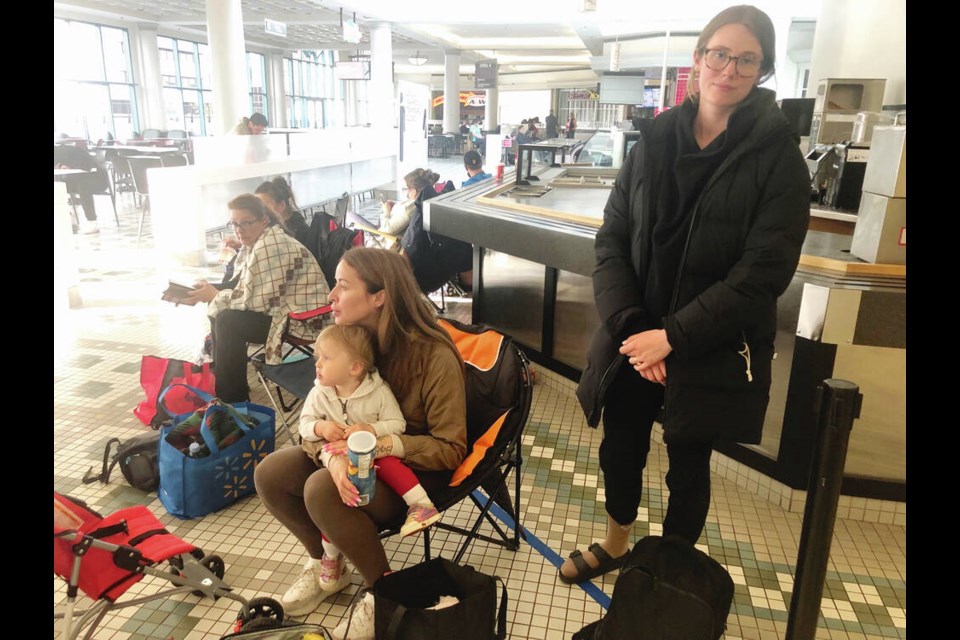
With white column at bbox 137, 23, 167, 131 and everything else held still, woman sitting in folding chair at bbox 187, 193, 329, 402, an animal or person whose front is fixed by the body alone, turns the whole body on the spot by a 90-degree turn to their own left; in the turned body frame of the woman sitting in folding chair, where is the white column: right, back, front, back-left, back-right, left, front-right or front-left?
back

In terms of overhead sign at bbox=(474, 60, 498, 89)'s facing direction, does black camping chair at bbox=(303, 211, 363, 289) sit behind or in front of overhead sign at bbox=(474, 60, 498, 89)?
in front

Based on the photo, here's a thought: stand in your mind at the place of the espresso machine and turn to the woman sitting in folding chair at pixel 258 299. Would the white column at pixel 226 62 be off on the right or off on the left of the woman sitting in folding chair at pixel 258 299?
right

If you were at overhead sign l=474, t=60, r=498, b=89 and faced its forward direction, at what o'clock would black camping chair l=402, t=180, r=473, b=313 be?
The black camping chair is roughly at 12 o'clock from the overhead sign.

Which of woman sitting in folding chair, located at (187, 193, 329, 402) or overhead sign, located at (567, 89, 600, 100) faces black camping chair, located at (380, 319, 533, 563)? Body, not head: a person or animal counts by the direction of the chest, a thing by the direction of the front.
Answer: the overhead sign

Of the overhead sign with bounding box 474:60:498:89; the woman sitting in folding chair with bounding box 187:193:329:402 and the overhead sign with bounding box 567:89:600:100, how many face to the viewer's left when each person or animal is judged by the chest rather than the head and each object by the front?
1

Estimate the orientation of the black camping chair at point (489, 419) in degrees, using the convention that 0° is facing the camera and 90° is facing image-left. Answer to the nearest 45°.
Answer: approximately 45°

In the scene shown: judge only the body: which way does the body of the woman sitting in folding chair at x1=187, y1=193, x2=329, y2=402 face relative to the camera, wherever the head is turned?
to the viewer's left

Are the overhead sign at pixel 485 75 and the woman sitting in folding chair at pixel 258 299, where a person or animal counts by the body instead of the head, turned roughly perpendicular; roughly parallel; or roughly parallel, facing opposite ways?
roughly perpendicular

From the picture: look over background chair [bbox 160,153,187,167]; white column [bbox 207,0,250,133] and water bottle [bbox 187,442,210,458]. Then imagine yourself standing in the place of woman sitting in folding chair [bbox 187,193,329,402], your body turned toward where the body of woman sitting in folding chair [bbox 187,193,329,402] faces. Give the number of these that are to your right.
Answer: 2

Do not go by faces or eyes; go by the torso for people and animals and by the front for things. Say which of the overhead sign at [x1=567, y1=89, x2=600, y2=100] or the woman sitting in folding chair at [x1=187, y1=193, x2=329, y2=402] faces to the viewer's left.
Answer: the woman sitting in folding chair

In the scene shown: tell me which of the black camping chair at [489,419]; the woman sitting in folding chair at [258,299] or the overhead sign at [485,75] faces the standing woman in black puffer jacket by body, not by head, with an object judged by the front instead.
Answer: the overhead sign

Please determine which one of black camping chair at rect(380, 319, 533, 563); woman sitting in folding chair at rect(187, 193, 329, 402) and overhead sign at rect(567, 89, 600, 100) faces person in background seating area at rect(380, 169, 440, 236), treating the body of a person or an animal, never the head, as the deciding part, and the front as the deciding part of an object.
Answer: the overhead sign

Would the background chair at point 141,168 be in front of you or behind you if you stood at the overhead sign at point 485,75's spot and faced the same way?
in front

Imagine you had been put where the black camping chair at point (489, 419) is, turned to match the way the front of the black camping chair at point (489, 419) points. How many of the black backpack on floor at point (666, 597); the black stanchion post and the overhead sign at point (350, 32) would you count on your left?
2

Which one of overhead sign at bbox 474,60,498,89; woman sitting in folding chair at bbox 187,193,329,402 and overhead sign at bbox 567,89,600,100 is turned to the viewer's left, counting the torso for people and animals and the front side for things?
the woman sitting in folding chair
